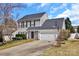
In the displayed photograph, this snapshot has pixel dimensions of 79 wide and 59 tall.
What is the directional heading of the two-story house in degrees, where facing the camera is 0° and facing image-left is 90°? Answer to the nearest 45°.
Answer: approximately 45°

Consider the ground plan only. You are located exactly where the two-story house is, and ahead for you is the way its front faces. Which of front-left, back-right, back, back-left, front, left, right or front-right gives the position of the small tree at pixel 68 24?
back-left

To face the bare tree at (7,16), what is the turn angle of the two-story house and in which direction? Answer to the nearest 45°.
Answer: approximately 45° to its right
